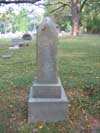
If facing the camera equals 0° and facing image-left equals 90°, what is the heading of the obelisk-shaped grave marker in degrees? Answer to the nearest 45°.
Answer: approximately 0°
